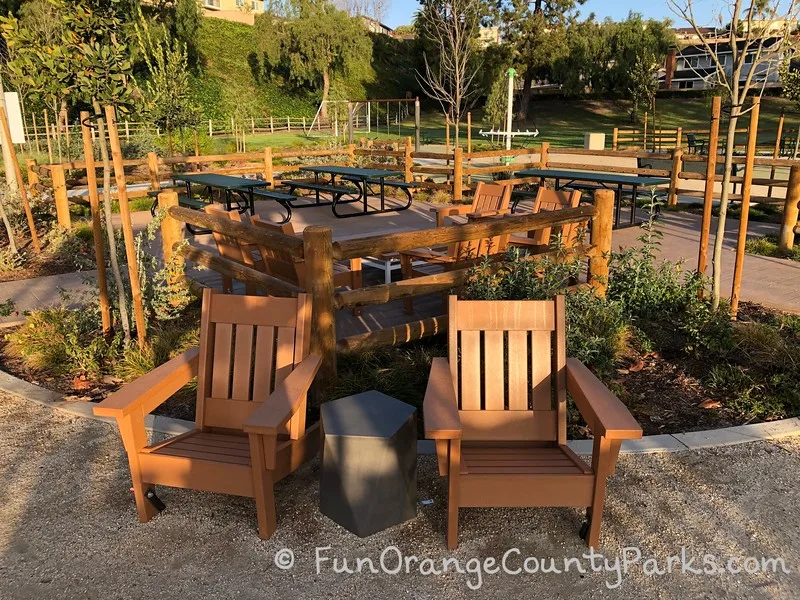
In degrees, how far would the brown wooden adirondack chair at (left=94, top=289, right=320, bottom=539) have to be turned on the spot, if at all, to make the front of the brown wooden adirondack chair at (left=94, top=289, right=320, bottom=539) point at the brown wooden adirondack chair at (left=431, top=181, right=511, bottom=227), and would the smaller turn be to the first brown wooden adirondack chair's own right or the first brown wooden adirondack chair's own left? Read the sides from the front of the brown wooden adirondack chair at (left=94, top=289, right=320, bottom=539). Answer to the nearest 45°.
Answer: approximately 180°

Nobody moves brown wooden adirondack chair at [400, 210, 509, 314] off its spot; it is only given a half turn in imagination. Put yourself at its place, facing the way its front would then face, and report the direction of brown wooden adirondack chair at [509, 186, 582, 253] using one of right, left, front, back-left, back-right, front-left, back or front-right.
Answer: front

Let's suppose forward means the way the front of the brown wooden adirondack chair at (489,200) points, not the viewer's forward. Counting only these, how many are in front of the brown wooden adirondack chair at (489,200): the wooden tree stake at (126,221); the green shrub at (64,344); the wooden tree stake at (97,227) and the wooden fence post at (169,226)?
4

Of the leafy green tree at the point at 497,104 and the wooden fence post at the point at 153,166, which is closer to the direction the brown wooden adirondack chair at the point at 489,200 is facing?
the wooden fence post

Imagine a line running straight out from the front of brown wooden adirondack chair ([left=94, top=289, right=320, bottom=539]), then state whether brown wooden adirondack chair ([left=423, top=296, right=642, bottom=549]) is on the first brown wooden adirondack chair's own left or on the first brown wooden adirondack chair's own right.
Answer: on the first brown wooden adirondack chair's own left

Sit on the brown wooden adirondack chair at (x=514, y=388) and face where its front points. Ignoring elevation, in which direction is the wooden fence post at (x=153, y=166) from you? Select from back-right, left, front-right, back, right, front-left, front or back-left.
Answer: back-right

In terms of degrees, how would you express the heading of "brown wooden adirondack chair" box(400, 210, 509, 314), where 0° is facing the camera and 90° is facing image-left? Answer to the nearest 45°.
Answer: approximately 45°

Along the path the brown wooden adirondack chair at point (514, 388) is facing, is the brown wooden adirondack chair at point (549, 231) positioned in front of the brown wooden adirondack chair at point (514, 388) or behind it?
behind

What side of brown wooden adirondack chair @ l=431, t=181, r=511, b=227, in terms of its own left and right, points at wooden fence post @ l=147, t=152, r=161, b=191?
right

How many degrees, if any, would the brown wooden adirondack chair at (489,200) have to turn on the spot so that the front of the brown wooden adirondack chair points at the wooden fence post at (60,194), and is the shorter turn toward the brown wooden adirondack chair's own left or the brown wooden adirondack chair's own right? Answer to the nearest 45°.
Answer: approximately 45° to the brown wooden adirondack chair's own right

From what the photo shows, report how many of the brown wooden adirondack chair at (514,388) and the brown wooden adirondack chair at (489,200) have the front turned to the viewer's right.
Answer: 0

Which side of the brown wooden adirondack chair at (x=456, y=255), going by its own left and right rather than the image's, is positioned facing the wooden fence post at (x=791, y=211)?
back

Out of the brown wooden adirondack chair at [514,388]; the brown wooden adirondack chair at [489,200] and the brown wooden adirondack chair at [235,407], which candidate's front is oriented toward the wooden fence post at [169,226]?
the brown wooden adirondack chair at [489,200]
